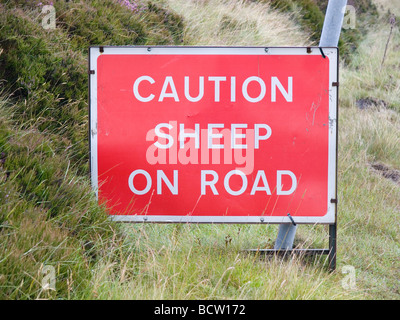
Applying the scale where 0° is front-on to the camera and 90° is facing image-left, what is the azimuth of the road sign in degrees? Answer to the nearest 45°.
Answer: approximately 0°
